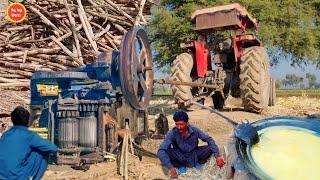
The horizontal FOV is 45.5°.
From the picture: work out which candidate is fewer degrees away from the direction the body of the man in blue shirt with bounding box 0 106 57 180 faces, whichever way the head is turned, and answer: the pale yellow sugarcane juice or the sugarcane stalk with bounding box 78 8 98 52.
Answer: the sugarcane stalk

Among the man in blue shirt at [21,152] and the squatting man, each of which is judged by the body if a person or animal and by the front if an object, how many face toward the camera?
1

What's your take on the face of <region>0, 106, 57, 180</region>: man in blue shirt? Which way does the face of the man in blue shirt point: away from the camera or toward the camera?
away from the camera

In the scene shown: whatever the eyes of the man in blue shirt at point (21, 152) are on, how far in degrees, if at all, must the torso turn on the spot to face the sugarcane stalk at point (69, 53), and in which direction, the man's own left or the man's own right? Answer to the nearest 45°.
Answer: approximately 45° to the man's own left

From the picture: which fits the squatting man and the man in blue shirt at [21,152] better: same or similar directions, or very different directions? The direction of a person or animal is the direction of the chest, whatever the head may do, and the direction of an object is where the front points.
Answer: very different directions

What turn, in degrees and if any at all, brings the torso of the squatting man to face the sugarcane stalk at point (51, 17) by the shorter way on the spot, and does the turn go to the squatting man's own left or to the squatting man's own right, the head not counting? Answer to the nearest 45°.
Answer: approximately 135° to the squatting man's own right

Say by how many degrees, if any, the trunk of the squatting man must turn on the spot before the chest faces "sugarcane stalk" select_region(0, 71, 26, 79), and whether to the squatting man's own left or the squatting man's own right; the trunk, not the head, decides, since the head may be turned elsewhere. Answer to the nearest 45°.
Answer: approximately 135° to the squatting man's own right

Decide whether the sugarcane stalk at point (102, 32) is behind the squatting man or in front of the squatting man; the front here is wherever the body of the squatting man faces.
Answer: behind

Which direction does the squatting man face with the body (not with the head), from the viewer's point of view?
toward the camera

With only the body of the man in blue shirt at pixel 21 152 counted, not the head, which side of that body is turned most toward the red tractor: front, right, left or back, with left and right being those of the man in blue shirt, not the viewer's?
front

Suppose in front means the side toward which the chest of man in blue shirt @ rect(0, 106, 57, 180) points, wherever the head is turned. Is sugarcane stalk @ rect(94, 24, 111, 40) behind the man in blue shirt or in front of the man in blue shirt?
in front

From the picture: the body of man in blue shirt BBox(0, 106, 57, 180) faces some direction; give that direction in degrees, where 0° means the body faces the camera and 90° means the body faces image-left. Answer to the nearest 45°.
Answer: approximately 225°

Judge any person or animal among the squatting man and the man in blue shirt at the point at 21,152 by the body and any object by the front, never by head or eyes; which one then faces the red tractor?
the man in blue shirt

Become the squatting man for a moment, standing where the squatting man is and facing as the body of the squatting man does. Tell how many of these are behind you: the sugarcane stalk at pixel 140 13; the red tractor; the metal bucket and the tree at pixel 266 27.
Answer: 3

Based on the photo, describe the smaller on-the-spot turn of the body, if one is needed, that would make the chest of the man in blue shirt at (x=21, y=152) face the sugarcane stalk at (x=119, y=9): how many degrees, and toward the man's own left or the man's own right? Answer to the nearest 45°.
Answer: approximately 45° to the man's own left

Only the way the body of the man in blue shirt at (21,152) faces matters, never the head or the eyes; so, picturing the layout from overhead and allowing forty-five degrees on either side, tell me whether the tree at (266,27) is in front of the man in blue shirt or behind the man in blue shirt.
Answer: in front

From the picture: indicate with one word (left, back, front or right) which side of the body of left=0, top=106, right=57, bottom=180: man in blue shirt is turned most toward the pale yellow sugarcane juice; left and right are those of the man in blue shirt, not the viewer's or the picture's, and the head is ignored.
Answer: right

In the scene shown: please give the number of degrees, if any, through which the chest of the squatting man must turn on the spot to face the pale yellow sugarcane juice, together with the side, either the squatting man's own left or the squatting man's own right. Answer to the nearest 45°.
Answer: approximately 90° to the squatting man's own left
